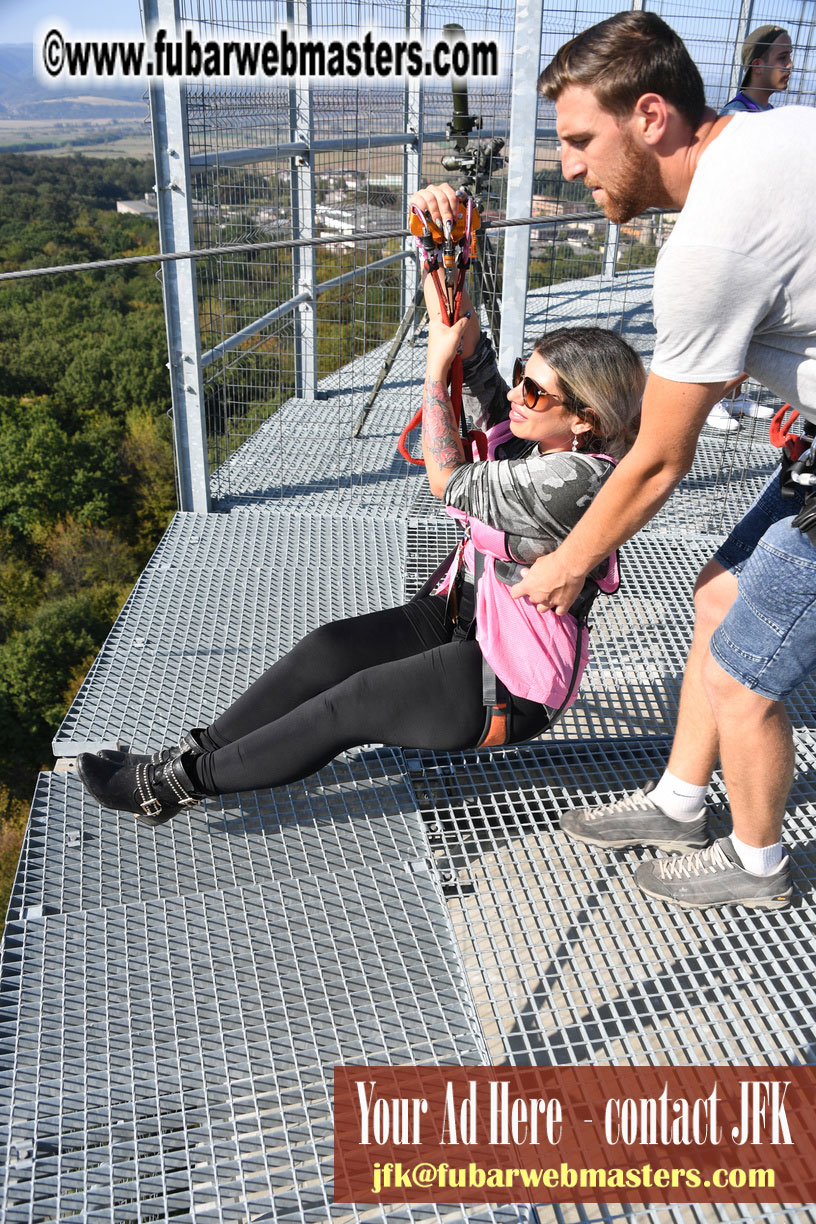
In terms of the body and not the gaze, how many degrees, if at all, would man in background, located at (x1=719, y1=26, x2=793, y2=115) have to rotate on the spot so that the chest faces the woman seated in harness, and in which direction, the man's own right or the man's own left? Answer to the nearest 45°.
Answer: approximately 90° to the man's own right

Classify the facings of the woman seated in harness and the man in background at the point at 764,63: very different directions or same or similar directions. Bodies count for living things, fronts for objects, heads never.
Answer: very different directions

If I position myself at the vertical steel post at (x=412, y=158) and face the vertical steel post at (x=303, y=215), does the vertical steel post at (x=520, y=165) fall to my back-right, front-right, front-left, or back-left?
front-left

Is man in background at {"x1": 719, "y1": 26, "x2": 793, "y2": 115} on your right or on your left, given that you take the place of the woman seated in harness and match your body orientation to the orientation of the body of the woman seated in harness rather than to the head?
on your right

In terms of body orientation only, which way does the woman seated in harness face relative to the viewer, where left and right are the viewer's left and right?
facing to the left of the viewer

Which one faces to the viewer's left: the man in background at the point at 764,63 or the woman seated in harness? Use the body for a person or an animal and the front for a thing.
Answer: the woman seated in harness

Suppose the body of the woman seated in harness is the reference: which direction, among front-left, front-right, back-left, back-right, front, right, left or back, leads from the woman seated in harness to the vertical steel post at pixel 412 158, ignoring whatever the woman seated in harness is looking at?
right

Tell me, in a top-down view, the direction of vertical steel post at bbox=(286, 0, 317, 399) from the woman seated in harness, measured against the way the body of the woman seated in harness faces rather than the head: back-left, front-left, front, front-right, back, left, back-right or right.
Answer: right
